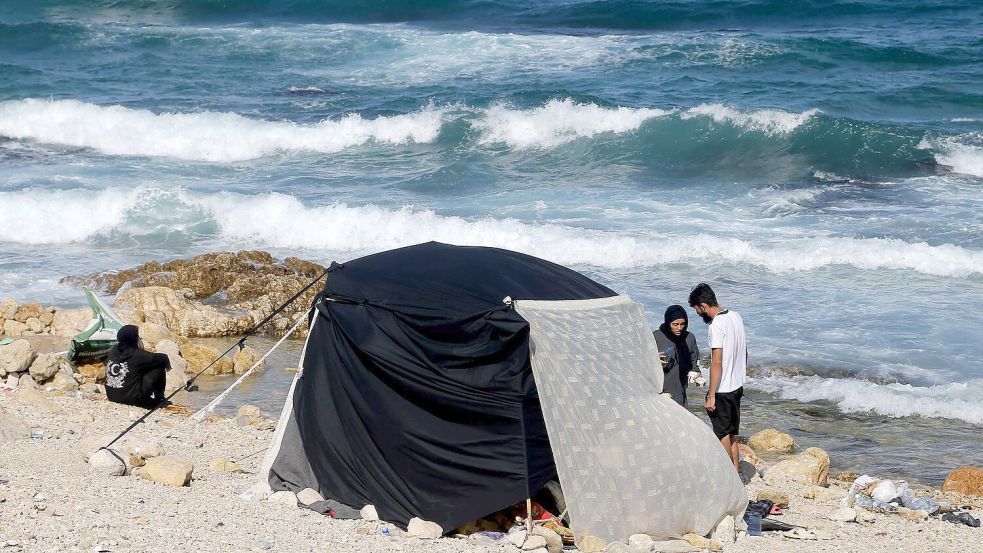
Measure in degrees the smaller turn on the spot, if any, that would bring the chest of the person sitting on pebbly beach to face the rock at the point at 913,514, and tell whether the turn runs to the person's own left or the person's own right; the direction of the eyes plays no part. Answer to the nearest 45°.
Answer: approximately 90° to the person's own right

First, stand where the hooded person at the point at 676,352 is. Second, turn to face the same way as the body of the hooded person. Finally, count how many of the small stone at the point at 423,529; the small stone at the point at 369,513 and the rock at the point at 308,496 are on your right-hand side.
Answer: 3

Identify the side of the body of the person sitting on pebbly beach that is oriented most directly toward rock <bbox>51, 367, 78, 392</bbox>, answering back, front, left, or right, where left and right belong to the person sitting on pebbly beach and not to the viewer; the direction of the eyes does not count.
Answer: left

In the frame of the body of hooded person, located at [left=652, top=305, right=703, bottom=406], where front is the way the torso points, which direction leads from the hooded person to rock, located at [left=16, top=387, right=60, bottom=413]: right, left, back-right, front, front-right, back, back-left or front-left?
back-right

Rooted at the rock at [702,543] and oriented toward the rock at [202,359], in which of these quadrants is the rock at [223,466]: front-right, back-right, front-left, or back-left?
front-left

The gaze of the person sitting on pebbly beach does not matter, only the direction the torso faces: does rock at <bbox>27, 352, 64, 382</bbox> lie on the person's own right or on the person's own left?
on the person's own left

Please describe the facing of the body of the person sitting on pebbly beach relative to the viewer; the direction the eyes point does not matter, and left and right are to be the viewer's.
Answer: facing away from the viewer and to the right of the viewer

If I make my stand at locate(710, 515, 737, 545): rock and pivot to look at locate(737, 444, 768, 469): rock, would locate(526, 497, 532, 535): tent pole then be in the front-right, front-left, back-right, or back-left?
back-left

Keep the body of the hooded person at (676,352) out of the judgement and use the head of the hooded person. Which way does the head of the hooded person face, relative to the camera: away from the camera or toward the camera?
toward the camera

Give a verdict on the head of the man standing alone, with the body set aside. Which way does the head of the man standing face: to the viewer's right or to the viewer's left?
to the viewer's left

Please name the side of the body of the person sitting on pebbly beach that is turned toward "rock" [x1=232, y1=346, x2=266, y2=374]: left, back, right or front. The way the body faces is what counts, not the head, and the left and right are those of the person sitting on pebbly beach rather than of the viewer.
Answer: front

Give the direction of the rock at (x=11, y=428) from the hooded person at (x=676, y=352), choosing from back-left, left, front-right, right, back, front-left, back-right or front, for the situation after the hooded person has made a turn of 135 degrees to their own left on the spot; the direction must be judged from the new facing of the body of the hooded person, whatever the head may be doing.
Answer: left

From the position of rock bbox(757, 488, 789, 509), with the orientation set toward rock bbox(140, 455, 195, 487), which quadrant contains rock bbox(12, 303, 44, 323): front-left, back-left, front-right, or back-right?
front-right

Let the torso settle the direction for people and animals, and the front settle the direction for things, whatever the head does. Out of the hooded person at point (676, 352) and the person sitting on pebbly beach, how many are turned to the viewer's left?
0

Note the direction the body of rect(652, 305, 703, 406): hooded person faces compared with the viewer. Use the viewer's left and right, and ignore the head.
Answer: facing the viewer and to the right of the viewer
